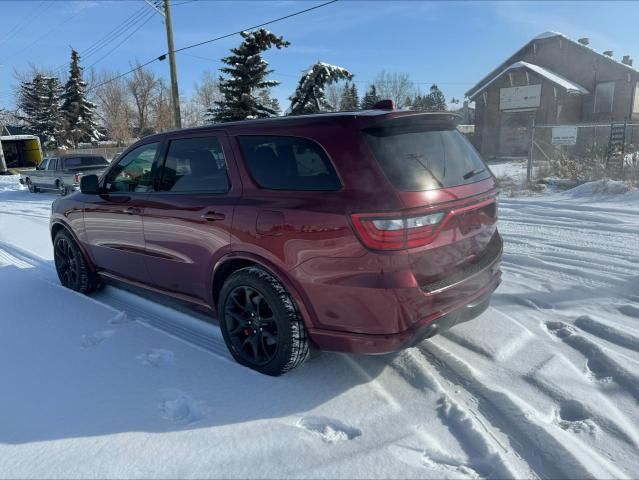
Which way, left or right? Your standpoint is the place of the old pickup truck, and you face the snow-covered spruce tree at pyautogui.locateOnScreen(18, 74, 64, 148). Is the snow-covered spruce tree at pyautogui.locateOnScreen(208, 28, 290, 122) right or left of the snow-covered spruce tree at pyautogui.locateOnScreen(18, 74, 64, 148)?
right

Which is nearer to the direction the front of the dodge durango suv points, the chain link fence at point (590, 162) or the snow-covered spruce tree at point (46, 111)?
the snow-covered spruce tree

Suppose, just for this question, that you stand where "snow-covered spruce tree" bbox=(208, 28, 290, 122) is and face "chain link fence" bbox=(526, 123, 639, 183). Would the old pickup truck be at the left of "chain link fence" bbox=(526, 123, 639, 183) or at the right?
right

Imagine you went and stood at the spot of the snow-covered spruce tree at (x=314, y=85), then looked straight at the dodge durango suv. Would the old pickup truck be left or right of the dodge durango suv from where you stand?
right

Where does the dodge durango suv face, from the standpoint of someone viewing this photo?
facing away from the viewer and to the left of the viewer

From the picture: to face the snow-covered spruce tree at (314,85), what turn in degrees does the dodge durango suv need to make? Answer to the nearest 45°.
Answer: approximately 45° to its right

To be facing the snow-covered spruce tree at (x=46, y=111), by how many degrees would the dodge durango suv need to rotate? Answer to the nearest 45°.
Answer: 0° — it already faces it

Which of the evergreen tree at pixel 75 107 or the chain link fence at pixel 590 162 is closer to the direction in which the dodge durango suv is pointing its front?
the evergreen tree

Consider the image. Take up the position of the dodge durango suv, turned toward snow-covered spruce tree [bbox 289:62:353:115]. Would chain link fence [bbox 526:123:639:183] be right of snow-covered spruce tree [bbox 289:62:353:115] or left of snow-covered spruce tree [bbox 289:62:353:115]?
right
